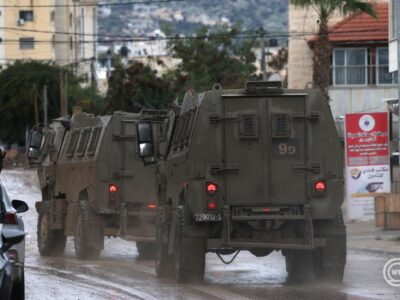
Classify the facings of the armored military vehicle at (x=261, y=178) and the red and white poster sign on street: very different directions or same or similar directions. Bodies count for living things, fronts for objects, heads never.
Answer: very different directions

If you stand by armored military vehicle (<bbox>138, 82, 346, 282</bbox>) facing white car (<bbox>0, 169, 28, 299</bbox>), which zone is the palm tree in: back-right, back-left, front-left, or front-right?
back-right

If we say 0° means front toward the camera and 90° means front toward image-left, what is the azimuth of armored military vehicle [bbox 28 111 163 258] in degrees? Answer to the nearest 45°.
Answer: approximately 135°

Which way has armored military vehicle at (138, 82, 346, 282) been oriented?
away from the camera

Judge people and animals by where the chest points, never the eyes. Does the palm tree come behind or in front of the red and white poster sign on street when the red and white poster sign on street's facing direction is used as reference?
behind

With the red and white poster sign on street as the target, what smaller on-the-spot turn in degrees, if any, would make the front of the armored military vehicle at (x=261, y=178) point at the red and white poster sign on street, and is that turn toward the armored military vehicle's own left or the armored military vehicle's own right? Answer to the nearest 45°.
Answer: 0° — it already faces it

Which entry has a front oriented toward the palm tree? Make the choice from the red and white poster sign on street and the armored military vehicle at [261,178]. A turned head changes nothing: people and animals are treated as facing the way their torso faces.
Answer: the armored military vehicle

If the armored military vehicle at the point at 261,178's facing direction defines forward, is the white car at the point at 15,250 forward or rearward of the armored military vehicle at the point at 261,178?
rearward

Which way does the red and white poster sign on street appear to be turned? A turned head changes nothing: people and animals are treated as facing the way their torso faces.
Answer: toward the camera

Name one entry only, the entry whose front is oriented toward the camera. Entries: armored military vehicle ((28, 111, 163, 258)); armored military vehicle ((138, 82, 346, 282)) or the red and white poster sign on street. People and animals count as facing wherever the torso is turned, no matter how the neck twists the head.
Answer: the red and white poster sign on street

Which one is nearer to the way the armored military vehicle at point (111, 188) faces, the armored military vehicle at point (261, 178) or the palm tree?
the palm tree

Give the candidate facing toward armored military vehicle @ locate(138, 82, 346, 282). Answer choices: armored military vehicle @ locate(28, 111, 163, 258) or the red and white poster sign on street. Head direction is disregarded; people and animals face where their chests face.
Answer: the red and white poster sign on street

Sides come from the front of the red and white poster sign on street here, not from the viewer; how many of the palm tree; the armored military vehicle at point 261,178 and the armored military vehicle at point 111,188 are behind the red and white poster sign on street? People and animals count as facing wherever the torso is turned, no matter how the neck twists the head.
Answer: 1

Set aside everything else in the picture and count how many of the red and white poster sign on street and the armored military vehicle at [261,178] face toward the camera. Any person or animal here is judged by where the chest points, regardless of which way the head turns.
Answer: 1

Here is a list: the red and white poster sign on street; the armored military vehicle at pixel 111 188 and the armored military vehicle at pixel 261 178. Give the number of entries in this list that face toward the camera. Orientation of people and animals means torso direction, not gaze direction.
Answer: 1
